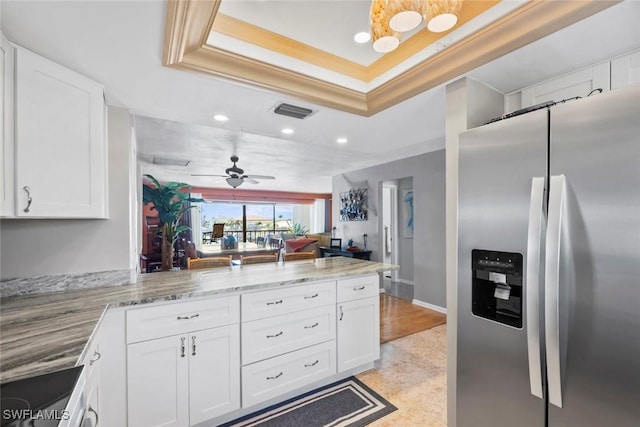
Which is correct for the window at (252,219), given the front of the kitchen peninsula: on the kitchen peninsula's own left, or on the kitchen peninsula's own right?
on the kitchen peninsula's own left

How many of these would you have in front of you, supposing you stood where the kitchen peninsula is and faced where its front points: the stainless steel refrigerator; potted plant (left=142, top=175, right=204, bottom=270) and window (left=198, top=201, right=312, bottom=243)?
1

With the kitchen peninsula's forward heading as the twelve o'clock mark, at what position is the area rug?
The area rug is roughly at 11 o'clock from the kitchen peninsula.

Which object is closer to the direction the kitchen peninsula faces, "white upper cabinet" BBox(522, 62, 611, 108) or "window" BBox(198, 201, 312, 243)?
the white upper cabinet

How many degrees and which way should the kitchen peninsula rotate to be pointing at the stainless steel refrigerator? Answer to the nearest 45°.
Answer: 0° — it already faces it

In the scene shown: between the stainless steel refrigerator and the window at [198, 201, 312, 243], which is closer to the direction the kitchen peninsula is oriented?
the stainless steel refrigerator

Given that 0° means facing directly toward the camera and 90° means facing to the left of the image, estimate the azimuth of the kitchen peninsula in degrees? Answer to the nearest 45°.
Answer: approximately 315°

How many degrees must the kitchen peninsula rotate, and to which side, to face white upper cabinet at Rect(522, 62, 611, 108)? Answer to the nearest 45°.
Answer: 0° — it already faces it

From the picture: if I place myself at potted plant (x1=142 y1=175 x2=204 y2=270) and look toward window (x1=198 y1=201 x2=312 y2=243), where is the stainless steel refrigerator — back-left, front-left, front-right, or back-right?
back-right
